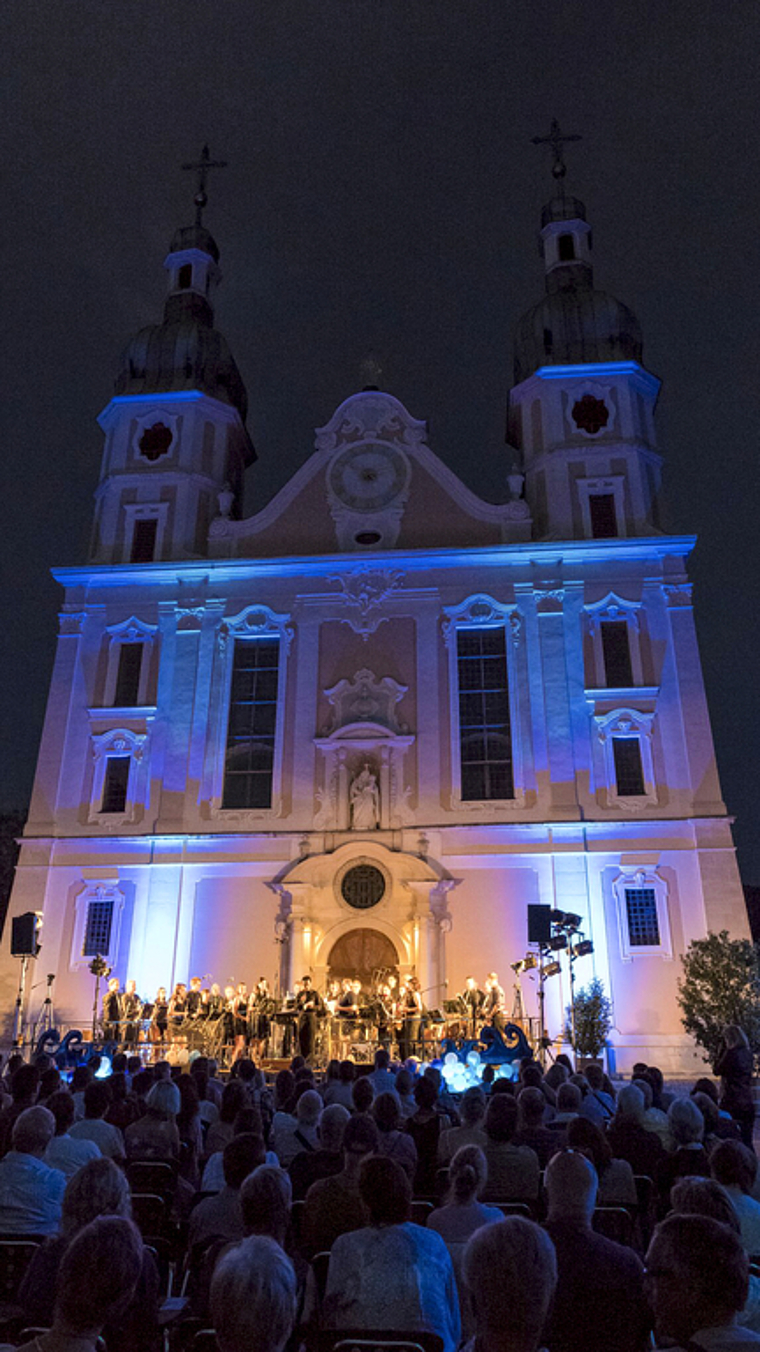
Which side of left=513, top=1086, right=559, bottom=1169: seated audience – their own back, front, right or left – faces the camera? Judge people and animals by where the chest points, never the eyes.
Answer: back

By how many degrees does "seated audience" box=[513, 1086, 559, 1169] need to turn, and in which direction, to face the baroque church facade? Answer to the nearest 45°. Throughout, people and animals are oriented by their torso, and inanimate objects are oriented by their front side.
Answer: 0° — they already face it

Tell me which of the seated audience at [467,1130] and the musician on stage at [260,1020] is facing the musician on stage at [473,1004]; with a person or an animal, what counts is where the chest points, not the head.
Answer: the seated audience

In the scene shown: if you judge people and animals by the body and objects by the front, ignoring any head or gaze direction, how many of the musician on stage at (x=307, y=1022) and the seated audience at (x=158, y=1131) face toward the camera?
1

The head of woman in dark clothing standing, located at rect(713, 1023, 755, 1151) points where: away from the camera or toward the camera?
away from the camera

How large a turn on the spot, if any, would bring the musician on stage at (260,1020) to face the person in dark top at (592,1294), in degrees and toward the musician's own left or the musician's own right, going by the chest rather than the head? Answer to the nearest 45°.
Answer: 0° — they already face them

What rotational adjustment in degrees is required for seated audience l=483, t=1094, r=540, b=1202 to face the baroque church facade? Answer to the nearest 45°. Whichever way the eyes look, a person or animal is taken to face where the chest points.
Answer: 0° — they already face it

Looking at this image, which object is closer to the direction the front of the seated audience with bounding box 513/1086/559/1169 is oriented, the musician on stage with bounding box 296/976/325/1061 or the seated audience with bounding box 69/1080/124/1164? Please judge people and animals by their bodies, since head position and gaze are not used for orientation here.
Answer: the musician on stage

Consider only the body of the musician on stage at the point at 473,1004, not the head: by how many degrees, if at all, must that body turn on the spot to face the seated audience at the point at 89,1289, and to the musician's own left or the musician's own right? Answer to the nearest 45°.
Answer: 0° — they already face them

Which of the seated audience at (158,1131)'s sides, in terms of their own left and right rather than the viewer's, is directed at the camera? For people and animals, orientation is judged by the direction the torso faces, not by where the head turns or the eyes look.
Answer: back

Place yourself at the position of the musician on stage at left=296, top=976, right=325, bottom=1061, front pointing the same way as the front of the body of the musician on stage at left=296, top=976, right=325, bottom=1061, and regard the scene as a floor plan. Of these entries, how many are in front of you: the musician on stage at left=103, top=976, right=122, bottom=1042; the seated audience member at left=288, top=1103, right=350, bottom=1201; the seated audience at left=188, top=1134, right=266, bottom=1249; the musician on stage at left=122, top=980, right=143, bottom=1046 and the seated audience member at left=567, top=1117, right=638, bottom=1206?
3

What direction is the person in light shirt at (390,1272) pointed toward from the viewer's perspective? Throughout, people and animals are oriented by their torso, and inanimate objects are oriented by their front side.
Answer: away from the camera

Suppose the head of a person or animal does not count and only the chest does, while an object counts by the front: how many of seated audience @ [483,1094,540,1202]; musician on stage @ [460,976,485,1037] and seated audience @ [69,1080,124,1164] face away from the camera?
2

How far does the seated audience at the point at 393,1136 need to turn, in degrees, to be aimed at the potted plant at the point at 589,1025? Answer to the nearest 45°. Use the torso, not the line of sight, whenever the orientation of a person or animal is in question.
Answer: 0° — they already face it

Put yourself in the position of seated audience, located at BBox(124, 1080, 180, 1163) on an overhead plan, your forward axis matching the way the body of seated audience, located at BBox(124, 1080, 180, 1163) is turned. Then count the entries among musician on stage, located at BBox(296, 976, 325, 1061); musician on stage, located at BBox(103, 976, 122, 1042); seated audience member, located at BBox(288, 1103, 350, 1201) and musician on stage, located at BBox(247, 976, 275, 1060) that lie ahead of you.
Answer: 3
